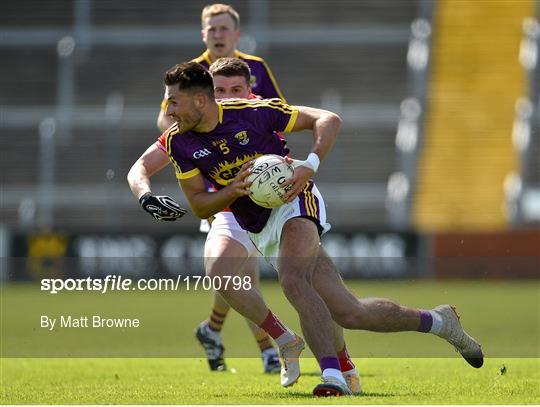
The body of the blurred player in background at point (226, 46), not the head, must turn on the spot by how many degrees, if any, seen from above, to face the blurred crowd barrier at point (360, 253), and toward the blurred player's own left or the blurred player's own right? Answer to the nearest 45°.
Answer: approximately 180°

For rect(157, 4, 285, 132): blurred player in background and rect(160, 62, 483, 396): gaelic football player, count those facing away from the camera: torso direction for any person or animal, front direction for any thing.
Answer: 0

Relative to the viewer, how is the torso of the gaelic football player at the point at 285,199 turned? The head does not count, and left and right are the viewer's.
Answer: facing the viewer and to the left of the viewer

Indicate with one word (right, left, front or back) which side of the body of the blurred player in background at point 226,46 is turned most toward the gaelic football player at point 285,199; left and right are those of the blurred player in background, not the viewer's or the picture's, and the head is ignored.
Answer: front

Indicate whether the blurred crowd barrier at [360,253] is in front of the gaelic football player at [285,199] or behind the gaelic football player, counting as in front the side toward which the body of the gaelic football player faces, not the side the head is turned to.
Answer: behind

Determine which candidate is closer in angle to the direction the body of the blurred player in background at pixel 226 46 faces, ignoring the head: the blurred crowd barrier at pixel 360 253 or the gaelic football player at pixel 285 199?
the gaelic football player

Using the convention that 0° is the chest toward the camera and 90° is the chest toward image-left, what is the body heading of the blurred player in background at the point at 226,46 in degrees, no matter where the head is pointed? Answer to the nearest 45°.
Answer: approximately 0°

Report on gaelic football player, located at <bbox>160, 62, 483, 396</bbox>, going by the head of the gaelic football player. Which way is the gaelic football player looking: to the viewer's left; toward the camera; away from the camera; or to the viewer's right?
to the viewer's left

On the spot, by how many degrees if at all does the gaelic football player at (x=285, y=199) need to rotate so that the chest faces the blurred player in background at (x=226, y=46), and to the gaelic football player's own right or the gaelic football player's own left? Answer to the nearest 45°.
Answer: approximately 135° to the gaelic football player's own right
